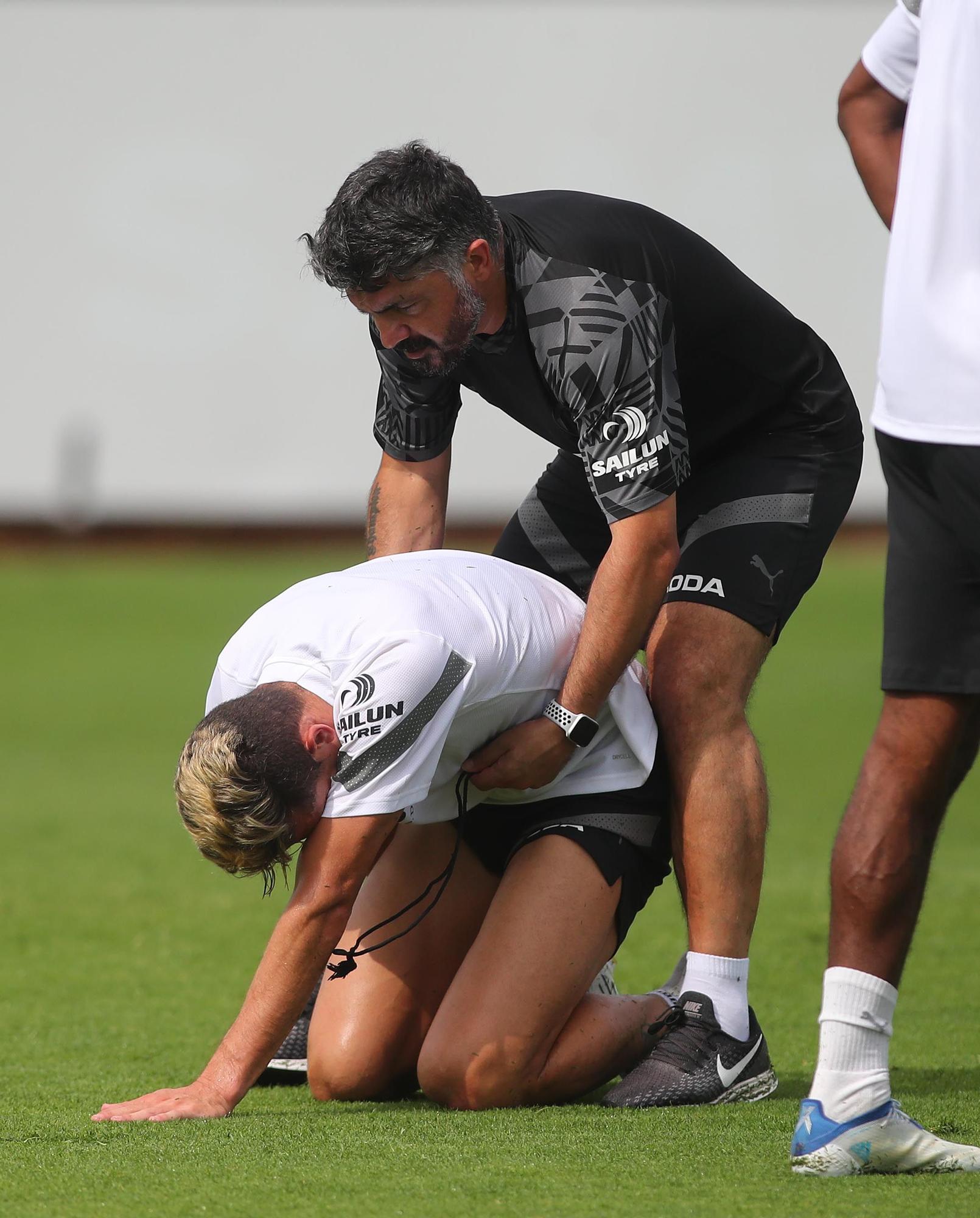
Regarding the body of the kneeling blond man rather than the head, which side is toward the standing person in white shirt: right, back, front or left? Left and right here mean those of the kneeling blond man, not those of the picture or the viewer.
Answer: left

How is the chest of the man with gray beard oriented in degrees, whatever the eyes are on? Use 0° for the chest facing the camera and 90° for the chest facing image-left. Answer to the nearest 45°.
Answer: approximately 45°

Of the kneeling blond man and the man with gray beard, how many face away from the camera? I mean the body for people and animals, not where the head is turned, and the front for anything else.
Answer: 0

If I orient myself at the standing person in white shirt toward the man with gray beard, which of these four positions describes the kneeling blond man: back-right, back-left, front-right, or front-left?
front-left

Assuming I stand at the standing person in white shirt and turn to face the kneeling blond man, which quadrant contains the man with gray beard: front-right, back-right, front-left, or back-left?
front-right

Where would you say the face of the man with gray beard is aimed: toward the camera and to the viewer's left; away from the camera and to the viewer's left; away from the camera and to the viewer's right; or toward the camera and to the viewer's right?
toward the camera and to the viewer's left

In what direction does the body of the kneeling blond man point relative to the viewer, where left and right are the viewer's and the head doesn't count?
facing the viewer and to the left of the viewer

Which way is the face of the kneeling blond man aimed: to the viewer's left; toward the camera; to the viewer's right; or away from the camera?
to the viewer's left
